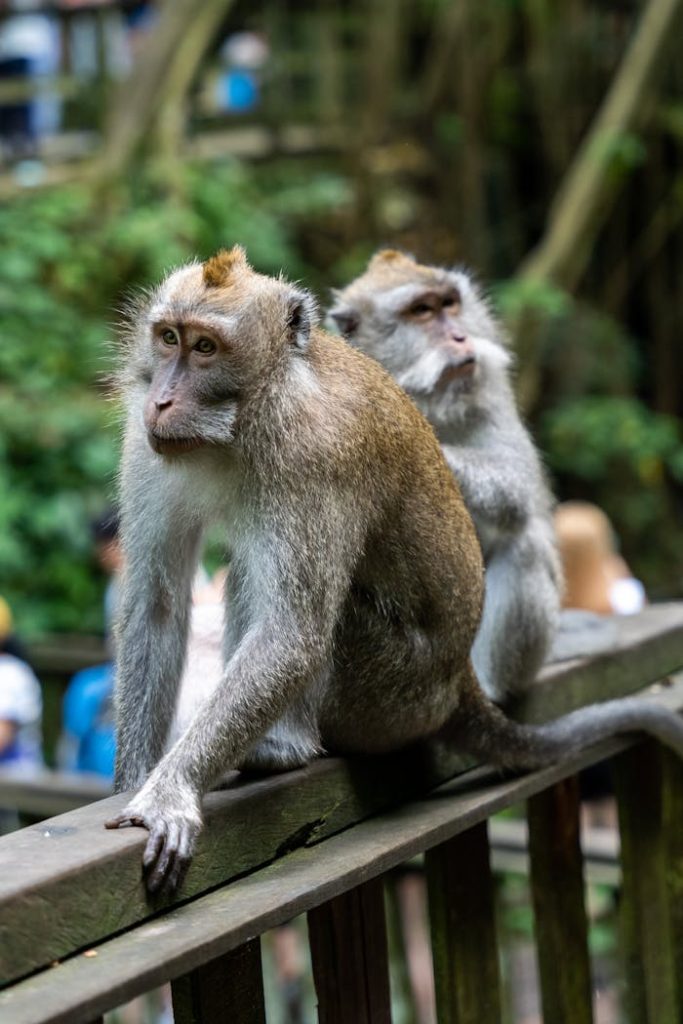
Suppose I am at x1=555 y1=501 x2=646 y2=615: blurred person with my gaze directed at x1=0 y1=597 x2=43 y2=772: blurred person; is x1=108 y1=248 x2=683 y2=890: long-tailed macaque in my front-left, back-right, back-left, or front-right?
front-left

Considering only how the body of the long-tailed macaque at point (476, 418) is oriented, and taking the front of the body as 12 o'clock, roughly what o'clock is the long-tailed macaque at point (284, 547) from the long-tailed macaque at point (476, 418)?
the long-tailed macaque at point (284, 547) is roughly at 2 o'clock from the long-tailed macaque at point (476, 418).

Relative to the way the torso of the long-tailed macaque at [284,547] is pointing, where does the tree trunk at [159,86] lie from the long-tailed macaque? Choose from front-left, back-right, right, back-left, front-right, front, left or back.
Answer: back-right

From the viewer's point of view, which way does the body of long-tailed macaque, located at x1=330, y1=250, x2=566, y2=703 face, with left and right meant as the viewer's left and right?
facing the viewer and to the right of the viewer

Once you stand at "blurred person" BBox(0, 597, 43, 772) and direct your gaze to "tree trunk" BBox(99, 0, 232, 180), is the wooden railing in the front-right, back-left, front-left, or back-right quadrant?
back-right

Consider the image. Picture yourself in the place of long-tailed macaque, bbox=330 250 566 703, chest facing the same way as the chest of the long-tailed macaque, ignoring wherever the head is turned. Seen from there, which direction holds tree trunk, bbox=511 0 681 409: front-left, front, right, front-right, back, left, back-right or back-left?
back-left

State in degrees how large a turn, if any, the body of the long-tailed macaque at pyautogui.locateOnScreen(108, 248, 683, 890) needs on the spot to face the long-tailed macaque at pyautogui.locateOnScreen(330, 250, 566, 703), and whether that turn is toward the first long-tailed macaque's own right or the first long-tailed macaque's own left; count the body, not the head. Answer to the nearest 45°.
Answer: approximately 135° to the first long-tailed macaque's own right

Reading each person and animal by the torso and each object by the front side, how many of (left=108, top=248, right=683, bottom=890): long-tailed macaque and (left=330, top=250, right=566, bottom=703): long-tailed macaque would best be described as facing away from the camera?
0

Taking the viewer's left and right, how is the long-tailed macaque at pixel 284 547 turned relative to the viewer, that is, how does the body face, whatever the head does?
facing the viewer and to the left of the viewer

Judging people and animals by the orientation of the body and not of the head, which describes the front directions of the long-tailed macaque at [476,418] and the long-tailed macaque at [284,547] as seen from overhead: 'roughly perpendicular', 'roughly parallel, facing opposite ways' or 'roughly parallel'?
roughly perpendicular
